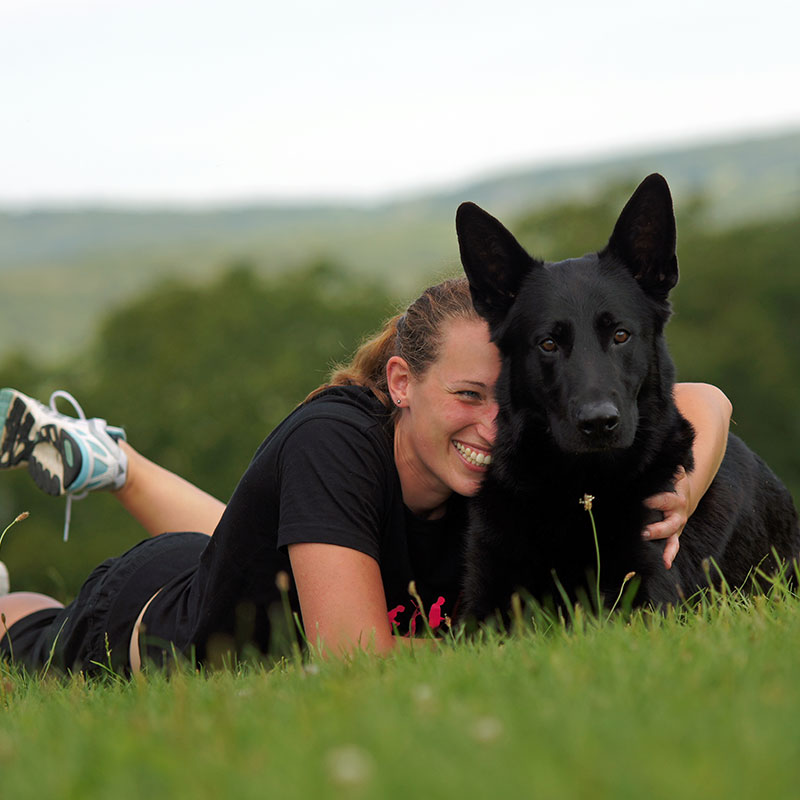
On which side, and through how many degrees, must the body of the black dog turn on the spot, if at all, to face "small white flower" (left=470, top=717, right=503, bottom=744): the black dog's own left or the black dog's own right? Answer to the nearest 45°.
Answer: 0° — it already faces it

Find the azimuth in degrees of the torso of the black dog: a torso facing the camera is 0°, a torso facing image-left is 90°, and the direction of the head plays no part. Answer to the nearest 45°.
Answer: approximately 0°

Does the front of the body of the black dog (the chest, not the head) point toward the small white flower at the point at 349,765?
yes
